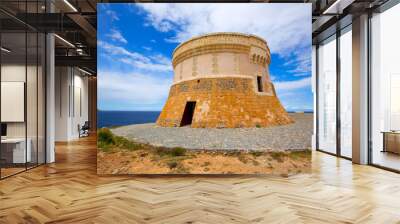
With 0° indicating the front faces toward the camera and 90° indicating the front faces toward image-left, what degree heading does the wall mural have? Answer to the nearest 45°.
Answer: approximately 0°
